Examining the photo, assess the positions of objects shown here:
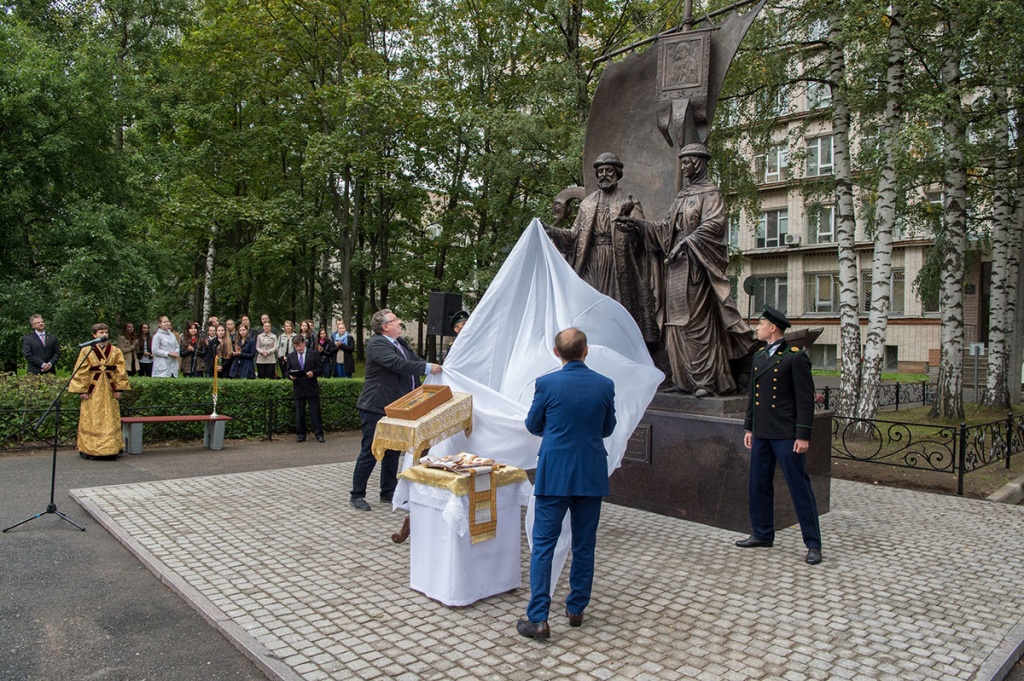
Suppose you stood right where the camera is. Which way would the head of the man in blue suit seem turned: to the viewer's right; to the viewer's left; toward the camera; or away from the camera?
away from the camera

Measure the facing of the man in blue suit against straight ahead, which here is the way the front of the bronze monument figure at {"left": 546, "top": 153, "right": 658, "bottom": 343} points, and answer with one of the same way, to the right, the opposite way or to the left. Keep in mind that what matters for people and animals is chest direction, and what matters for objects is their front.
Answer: the opposite way

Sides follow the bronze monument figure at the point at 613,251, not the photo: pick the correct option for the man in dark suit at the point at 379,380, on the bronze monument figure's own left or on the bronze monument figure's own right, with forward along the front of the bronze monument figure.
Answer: on the bronze monument figure's own right

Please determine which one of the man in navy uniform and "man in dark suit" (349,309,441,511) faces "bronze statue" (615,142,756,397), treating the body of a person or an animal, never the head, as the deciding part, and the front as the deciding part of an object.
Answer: the man in dark suit

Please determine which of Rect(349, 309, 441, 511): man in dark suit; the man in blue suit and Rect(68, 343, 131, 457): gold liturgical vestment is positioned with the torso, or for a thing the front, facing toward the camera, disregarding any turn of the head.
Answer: the gold liturgical vestment

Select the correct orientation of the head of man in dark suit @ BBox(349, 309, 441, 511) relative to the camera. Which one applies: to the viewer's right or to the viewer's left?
to the viewer's right

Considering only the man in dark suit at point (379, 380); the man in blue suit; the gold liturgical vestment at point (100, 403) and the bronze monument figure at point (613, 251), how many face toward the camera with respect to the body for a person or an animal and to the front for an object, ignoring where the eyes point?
2

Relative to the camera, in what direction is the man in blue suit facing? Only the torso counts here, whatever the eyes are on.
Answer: away from the camera

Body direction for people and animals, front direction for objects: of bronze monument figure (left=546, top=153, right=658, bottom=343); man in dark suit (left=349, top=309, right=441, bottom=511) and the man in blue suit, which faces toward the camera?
the bronze monument figure

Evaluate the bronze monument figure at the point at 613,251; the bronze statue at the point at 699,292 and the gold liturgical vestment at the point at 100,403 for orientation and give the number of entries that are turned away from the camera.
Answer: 0

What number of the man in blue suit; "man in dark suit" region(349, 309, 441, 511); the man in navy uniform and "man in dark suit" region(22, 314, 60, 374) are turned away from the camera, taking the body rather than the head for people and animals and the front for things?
1

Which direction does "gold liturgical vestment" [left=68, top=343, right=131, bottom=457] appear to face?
toward the camera

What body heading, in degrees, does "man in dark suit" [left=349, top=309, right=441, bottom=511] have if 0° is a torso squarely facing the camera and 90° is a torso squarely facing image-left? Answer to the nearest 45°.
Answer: approximately 270°

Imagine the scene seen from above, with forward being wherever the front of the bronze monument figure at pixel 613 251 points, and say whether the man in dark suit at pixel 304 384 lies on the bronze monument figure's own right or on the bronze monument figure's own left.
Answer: on the bronze monument figure's own right

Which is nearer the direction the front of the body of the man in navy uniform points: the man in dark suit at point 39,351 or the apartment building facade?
the man in dark suit

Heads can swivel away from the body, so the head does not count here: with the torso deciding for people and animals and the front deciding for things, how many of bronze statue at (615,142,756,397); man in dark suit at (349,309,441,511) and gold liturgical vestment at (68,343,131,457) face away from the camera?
0
